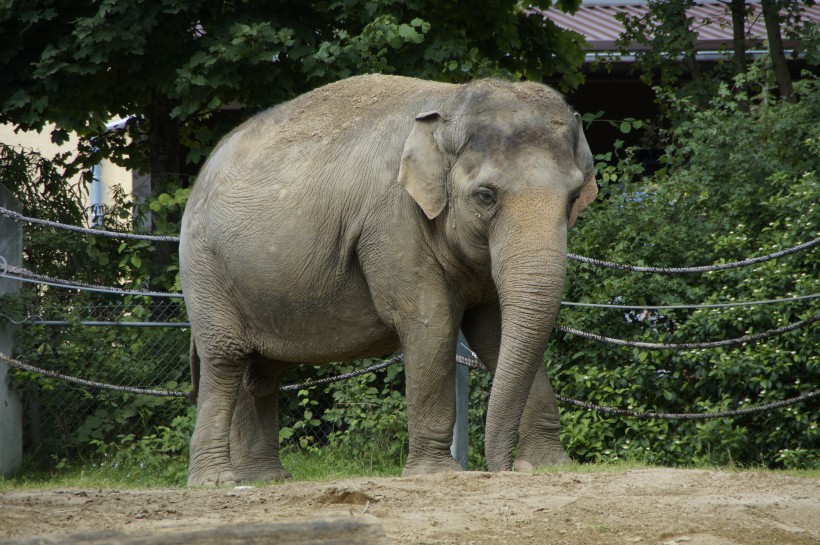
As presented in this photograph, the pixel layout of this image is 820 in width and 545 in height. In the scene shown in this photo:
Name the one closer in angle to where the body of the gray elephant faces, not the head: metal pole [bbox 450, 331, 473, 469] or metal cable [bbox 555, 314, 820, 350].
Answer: the metal cable

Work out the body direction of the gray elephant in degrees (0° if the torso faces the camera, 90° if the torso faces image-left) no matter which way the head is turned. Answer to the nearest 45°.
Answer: approximately 315°

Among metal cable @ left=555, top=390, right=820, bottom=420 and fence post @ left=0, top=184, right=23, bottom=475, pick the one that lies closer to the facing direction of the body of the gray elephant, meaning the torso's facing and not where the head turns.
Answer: the metal cable

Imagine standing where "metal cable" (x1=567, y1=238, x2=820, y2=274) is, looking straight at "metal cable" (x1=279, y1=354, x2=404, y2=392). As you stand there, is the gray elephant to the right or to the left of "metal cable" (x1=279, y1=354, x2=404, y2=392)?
left

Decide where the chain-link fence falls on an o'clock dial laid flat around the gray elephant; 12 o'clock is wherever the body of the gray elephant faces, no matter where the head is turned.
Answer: The chain-link fence is roughly at 6 o'clock from the gray elephant.

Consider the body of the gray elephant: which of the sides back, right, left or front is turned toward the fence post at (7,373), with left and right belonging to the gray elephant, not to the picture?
back

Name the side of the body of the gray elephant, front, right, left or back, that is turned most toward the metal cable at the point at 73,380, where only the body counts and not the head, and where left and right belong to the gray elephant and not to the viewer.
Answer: back

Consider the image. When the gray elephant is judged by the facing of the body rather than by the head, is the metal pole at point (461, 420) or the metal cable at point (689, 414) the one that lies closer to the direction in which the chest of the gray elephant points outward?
the metal cable
